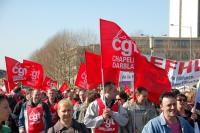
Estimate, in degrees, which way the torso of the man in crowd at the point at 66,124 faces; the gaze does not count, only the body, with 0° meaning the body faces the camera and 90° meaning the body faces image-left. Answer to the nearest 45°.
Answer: approximately 0°

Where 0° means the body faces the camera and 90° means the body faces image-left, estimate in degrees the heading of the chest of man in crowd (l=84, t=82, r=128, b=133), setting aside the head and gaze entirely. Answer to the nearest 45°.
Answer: approximately 0°

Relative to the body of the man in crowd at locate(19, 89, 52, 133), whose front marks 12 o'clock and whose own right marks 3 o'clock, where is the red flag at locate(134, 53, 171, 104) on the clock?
The red flag is roughly at 10 o'clock from the man in crowd.

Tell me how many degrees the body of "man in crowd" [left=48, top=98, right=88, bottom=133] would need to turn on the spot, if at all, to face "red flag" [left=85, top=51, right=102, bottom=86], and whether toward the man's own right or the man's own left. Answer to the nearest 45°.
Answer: approximately 180°
